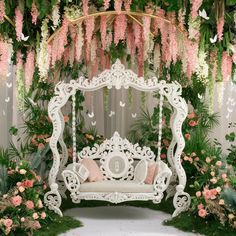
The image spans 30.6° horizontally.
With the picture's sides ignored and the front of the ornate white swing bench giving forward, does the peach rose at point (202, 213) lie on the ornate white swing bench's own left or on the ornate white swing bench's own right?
on the ornate white swing bench's own left

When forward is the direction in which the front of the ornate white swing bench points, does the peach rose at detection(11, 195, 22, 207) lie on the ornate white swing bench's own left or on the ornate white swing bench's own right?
on the ornate white swing bench's own right

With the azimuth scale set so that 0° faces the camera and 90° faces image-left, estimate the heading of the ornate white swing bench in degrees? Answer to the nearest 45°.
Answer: approximately 0°
